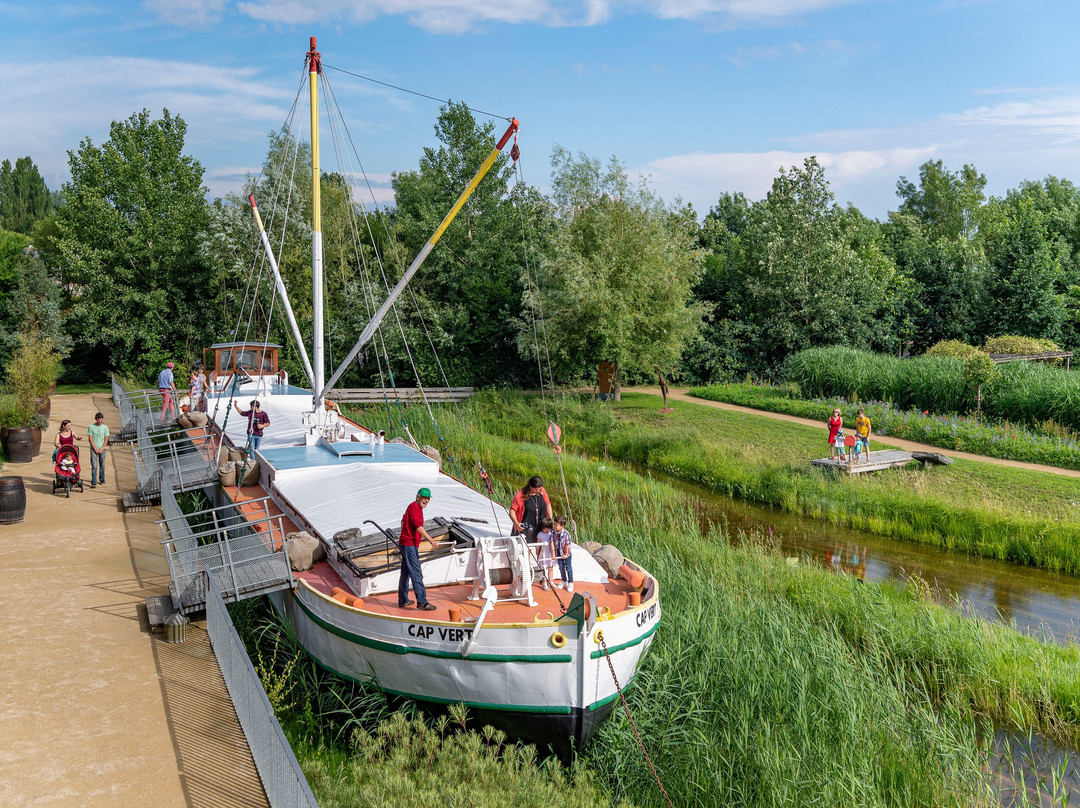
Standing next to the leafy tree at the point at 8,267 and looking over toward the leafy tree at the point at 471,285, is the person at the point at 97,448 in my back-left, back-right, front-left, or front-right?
front-right

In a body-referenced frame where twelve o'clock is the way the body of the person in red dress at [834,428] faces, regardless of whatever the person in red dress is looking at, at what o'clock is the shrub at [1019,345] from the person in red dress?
The shrub is roughly at 7 o'clock from the person in red dress.

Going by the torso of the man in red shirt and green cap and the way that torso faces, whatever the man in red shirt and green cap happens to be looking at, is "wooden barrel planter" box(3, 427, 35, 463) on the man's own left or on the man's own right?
on the man's own left

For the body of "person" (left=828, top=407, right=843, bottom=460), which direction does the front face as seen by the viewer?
toward the camera

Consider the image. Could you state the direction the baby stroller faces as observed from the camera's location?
facing the viewer

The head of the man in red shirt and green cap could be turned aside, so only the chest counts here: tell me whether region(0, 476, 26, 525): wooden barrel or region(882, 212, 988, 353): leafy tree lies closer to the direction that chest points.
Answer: the leafy tree

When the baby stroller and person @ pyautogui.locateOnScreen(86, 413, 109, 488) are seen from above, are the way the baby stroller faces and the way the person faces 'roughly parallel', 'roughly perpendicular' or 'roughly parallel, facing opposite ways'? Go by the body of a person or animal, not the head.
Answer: roughly parallel

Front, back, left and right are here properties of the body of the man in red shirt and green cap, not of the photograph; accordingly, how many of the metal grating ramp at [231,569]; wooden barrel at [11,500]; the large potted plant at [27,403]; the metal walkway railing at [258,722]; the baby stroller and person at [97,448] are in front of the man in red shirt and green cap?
0

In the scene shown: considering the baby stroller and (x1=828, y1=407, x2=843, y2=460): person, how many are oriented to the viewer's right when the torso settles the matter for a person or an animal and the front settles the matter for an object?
0

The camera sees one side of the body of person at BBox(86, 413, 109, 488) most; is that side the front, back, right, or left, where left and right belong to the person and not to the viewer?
front

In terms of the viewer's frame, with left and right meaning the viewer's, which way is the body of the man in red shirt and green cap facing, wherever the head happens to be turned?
facing to the right of the viewer
